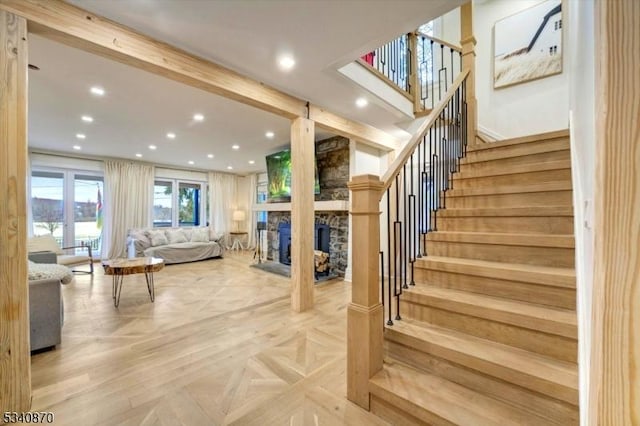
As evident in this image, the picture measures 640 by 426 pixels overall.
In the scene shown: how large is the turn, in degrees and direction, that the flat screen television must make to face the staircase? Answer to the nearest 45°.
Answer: approximately 45° to its left

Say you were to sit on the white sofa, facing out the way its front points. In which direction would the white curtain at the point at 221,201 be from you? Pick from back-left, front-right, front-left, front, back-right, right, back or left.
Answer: back-left

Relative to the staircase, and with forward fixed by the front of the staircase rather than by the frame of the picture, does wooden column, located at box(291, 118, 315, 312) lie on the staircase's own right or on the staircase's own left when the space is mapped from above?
on the staircase's own right

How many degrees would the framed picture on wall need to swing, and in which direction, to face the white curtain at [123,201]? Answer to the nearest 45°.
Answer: approximately 45° to its right

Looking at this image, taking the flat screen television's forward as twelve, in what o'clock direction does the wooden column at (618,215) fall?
The wooden column is roughly at 10 o'clock from the flat screen television.

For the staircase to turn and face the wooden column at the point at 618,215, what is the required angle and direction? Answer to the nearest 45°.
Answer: approximately 45° to its left

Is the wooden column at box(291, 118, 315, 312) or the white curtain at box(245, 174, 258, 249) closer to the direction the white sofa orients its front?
the wooden column

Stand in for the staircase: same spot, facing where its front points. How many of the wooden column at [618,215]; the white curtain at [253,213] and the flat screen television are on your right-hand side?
2

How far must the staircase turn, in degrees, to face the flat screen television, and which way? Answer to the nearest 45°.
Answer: approximately 90° to its right

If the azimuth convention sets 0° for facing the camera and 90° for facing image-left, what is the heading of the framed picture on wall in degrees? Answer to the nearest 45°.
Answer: approximately 45°

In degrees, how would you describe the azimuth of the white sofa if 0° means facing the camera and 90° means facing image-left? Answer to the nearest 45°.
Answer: approximately 0°

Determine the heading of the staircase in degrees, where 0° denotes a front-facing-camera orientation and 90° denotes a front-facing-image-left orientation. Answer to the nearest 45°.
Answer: approximately 45°

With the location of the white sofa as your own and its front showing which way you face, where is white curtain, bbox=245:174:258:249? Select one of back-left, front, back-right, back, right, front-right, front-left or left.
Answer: back-left
